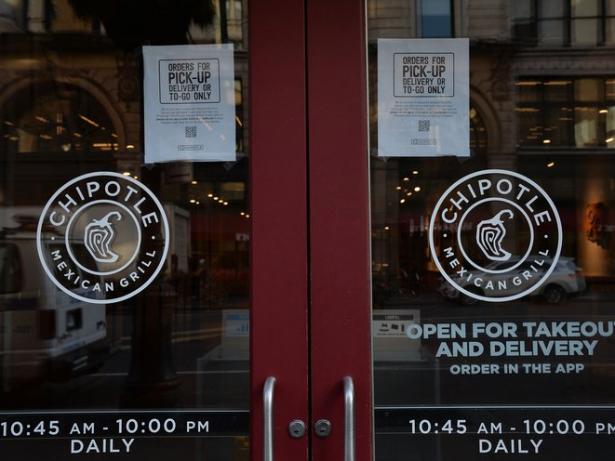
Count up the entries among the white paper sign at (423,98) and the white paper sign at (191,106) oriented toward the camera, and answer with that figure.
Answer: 2

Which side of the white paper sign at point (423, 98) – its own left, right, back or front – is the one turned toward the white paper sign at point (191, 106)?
right

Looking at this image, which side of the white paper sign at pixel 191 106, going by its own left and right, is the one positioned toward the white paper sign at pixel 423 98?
left

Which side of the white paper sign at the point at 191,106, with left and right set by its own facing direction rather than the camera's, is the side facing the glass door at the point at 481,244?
left

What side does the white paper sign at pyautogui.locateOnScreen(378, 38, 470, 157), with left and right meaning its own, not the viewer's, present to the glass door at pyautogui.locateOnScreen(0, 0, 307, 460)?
right

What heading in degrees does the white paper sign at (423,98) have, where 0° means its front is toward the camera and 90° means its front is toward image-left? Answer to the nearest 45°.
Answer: approximately 0°
